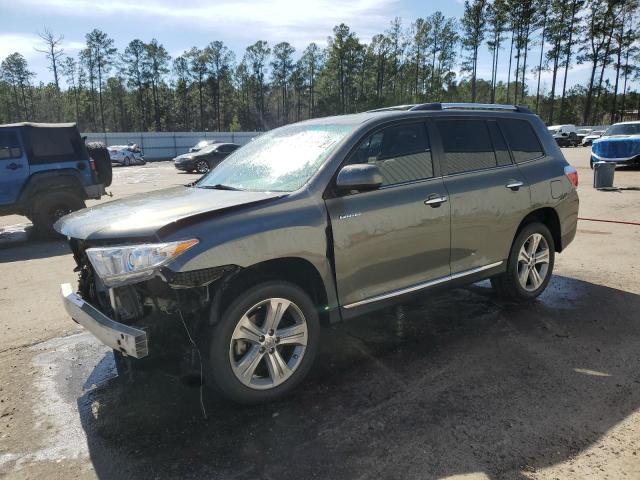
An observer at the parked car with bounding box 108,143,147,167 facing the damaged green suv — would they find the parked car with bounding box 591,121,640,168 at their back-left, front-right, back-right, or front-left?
front-left

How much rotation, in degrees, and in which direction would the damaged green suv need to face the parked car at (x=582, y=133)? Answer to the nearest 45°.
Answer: approximately 180°

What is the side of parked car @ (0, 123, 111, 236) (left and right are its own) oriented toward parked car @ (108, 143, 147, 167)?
right

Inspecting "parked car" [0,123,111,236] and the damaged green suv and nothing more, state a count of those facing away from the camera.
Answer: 0

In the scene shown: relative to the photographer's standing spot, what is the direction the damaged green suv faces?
facing the viewer and to the left of the viewer

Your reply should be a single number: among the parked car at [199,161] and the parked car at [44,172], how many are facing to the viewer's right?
0

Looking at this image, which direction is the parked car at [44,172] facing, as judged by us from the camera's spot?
facing to the left of the viewer

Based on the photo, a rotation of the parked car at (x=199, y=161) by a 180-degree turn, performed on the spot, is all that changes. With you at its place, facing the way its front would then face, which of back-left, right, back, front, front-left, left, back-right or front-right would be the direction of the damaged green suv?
back-right

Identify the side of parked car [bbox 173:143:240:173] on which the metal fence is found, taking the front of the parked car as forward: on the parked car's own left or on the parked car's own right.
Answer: on the parked car's own right

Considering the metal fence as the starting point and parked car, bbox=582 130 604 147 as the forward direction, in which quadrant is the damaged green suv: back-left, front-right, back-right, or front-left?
front-right

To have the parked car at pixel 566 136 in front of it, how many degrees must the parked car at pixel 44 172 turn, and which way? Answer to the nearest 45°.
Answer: approximately 135° to its right
